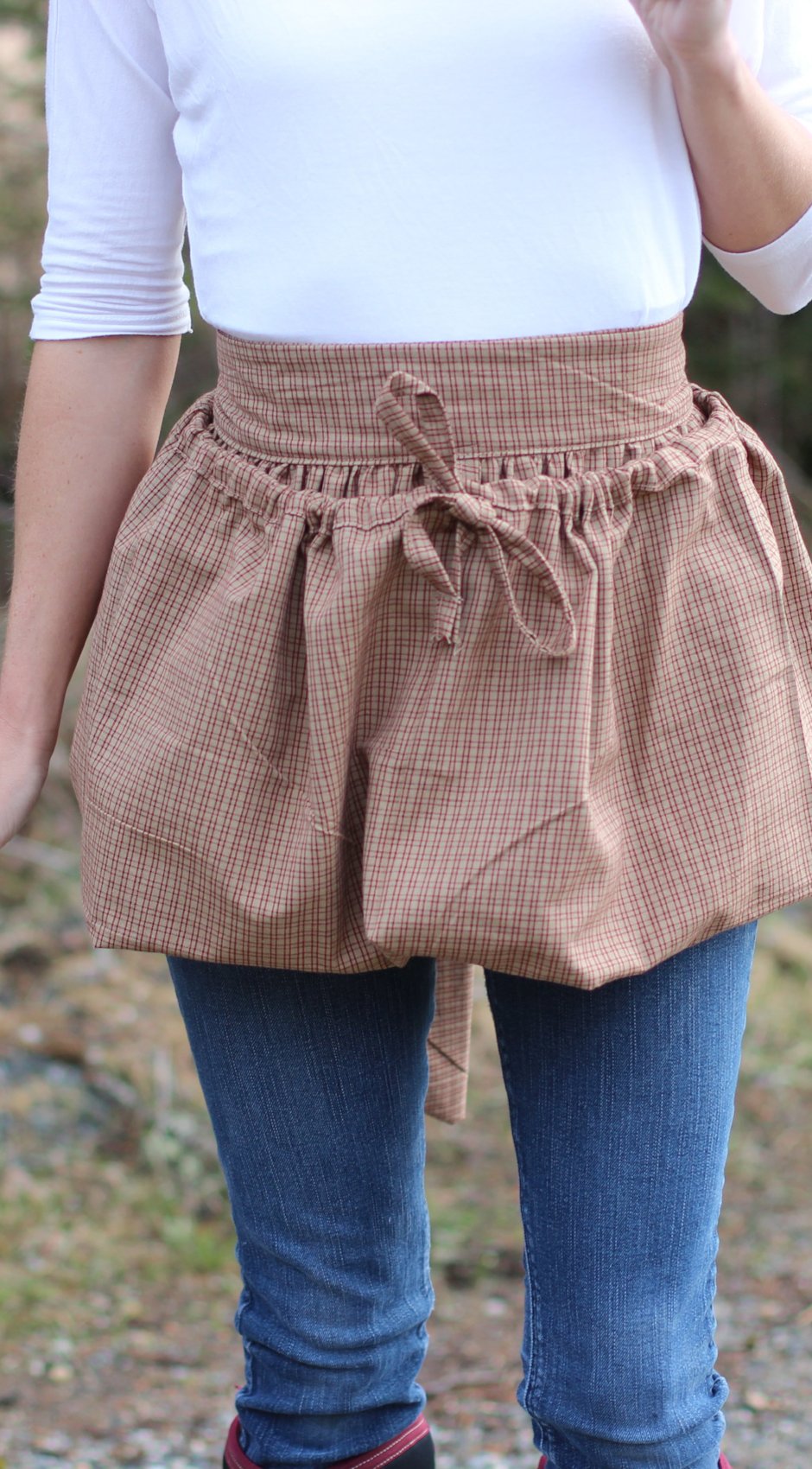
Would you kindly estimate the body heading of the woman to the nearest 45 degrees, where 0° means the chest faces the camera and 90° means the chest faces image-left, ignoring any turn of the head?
approximately 0°
